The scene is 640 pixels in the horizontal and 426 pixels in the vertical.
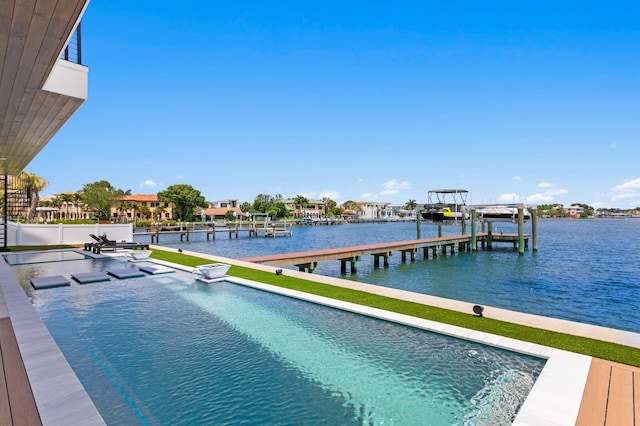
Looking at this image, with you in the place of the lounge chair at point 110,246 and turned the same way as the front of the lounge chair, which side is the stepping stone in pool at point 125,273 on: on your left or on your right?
on your right

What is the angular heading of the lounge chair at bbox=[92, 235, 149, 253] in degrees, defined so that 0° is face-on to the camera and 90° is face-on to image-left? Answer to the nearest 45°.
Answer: approximately 270°

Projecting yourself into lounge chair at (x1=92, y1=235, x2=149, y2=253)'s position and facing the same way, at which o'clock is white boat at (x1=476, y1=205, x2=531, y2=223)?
The white boat is roughly at 12 o'clock from the lounge chair.

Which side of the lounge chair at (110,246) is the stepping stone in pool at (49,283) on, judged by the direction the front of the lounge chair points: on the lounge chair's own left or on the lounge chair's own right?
on the lounge chair's own right

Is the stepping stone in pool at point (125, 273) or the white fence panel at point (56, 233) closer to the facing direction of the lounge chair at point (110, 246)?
the stepping stone in pool

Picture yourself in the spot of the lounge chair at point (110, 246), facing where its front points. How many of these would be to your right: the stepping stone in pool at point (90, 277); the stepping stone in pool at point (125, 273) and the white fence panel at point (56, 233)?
2

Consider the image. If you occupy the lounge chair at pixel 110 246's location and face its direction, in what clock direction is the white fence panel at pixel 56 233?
The white fence panel is roughly at 8 o'clock from the lounge chair.

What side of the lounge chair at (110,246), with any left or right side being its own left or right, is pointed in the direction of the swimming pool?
right

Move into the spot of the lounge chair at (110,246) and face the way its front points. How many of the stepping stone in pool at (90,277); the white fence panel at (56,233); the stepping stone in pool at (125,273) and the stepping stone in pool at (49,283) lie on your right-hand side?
3

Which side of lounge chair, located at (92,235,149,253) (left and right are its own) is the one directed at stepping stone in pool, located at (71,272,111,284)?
right
